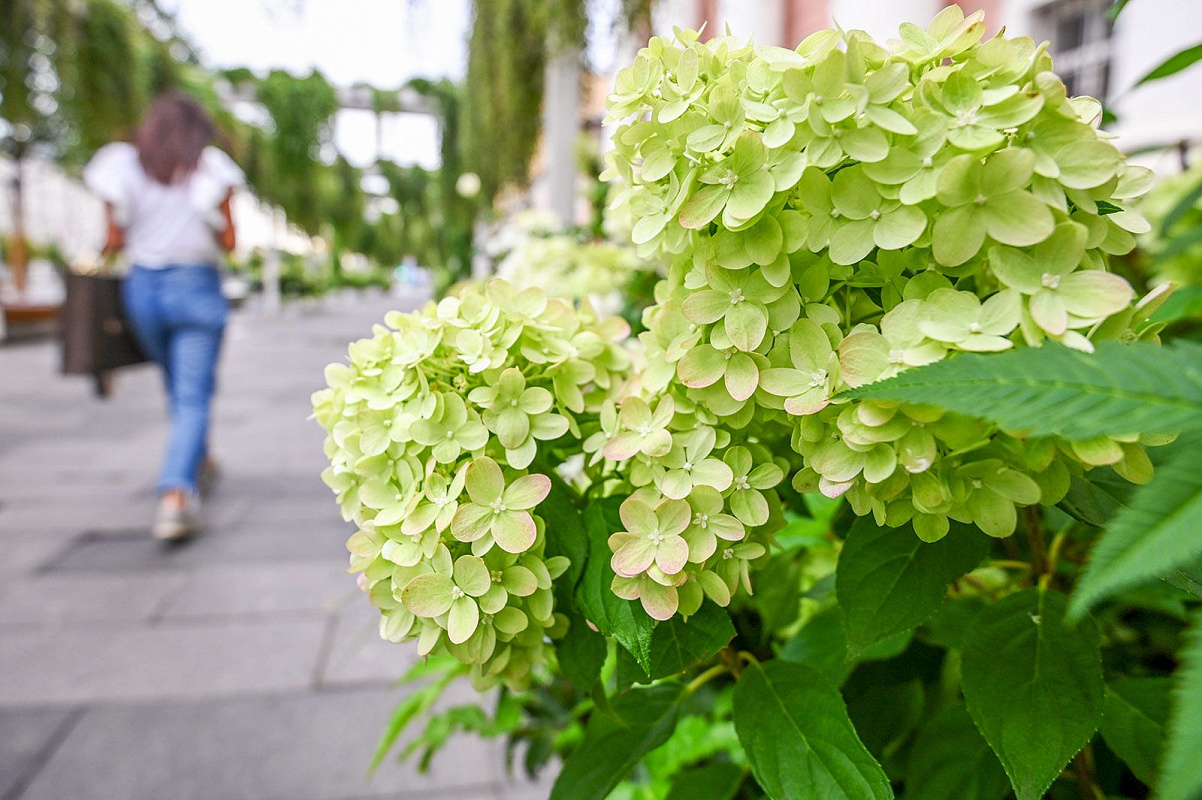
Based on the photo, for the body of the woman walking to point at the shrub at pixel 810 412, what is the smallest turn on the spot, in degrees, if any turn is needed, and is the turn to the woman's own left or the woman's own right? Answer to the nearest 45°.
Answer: approximately 180°

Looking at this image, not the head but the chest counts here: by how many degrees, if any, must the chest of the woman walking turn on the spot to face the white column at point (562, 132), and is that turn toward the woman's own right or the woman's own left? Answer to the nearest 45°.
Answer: approximately 45° to the woman's own right

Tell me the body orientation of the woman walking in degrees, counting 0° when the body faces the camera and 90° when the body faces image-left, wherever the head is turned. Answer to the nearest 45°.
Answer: approximately 180°

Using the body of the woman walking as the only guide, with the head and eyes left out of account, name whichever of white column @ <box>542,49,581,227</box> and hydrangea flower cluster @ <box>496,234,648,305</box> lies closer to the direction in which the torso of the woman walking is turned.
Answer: the white column

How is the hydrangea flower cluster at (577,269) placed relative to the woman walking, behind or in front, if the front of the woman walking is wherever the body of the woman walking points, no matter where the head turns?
behind
